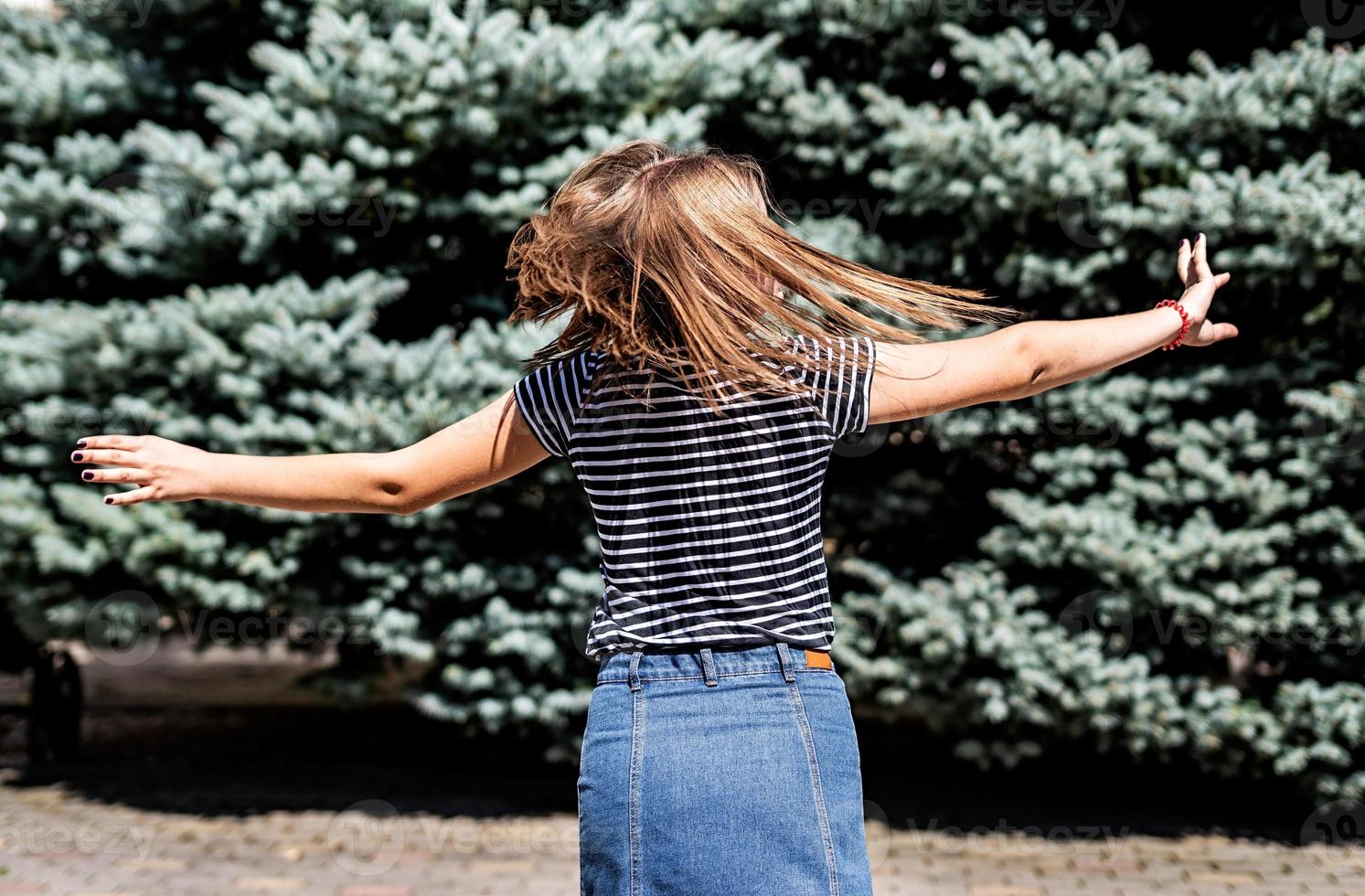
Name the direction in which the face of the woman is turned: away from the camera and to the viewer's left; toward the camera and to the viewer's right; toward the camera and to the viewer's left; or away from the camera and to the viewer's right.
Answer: away from the camera and to the viewer's right

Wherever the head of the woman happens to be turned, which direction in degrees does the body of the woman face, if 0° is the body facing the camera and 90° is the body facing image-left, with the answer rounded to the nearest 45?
approximately 180°
